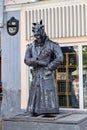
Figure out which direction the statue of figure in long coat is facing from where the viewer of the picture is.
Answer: facing the viewer and to the left of the viewer
